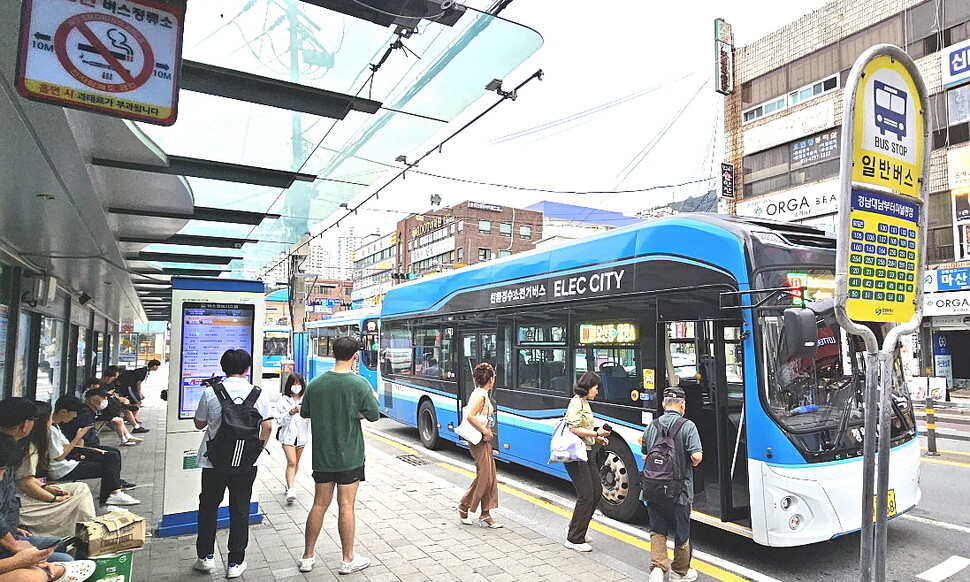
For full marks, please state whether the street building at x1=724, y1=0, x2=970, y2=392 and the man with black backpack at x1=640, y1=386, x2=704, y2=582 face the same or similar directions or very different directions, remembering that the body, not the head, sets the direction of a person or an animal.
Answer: very different directions

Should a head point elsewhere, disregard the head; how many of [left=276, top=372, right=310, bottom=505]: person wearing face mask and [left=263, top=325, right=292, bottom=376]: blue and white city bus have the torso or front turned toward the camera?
2

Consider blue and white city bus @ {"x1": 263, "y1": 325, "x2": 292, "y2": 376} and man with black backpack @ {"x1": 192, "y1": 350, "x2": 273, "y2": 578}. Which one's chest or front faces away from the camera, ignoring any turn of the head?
the man with black backpack

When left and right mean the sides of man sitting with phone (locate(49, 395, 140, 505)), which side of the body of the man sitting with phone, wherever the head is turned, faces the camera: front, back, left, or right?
right

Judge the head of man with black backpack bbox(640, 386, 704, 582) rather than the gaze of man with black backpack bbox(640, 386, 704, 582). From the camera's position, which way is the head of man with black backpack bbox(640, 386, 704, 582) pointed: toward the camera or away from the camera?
away from the camera

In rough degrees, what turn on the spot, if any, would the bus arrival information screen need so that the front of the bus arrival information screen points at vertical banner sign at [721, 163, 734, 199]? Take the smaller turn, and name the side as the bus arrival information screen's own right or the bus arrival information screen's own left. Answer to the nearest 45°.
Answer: approximately 135° to the bus arrival information screen's own left

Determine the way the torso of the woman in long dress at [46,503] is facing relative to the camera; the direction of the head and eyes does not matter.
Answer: to the viewer's right
